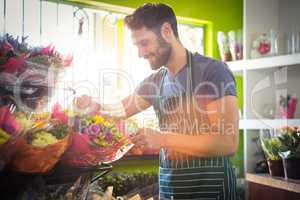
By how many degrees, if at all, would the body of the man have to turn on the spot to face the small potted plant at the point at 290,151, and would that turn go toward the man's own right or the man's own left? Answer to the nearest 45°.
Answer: approximately 180°

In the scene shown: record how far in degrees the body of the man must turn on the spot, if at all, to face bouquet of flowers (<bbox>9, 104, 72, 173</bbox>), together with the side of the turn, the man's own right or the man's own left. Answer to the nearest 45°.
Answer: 0° — they already face it

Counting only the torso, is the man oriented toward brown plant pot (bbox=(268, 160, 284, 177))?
no

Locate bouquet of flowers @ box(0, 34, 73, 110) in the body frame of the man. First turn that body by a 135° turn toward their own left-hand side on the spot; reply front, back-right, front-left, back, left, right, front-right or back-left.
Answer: back-right

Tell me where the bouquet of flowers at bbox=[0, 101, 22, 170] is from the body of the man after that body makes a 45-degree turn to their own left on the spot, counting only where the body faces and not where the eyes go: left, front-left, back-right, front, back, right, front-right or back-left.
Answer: front-right

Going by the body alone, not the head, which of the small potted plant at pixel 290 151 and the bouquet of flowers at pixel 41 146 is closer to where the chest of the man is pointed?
the bouquet of flowers

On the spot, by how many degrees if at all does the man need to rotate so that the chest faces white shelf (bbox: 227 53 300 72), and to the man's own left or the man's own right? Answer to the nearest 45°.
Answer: approximately 180°

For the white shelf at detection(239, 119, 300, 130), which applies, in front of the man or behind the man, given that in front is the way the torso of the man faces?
behind

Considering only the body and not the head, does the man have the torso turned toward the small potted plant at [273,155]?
no

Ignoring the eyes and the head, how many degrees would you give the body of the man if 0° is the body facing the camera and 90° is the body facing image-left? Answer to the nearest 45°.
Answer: approximately 45°

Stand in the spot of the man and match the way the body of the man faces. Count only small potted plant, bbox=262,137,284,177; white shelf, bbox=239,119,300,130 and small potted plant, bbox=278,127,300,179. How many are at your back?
3

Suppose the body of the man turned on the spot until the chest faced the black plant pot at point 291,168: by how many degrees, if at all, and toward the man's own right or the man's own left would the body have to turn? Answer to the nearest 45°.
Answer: approximately 180°
